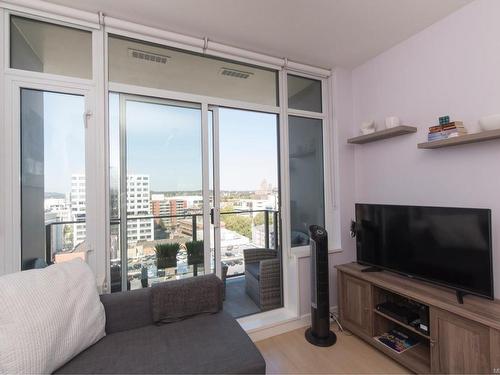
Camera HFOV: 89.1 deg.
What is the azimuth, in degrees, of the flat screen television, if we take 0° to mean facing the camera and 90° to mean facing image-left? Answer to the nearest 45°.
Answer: approximately 45°

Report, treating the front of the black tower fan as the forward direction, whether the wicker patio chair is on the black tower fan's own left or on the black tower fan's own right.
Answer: on the black tower fan's own right

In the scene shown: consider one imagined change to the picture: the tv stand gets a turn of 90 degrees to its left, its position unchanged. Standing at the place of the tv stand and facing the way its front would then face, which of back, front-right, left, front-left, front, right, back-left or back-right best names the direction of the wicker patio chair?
back-right

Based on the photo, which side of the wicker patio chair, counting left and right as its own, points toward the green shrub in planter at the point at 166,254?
front

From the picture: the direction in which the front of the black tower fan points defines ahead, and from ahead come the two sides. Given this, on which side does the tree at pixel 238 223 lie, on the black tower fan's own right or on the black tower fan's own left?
on the black tower fan's own right

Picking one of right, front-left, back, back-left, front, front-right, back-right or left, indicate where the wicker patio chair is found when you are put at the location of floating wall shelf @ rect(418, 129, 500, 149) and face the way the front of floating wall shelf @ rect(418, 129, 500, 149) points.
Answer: front-right

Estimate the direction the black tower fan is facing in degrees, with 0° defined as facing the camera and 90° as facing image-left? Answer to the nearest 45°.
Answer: approximately 45°

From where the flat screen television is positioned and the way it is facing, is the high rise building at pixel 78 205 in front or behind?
in front

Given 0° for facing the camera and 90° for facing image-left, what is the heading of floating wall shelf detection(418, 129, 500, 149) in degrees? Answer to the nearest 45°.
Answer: approximately 45°
